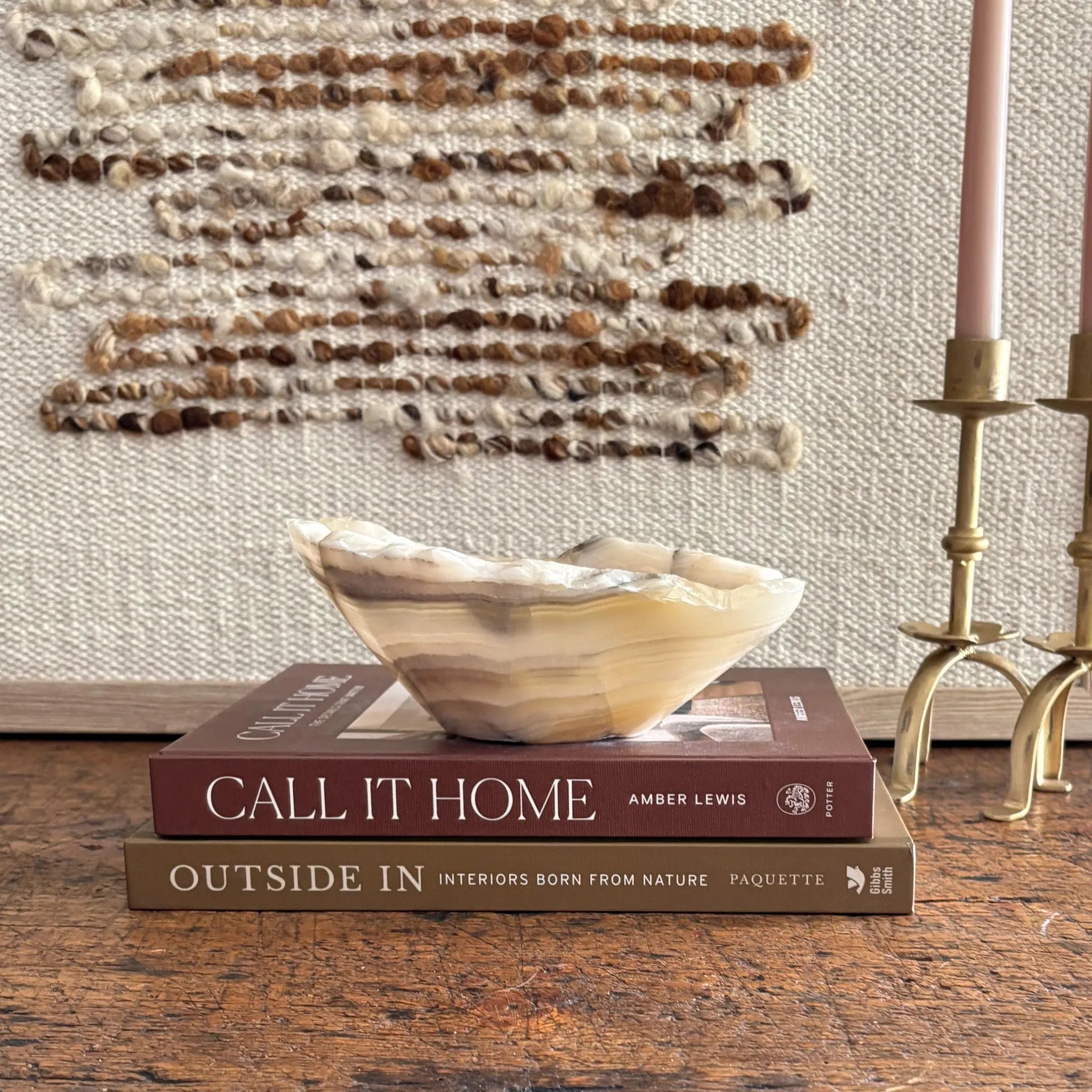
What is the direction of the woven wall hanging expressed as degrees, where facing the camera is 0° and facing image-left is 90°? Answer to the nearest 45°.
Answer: approximately 0°
